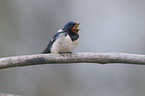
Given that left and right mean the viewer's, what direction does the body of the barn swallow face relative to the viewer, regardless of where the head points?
facing the viewer and to the right of the viewer
